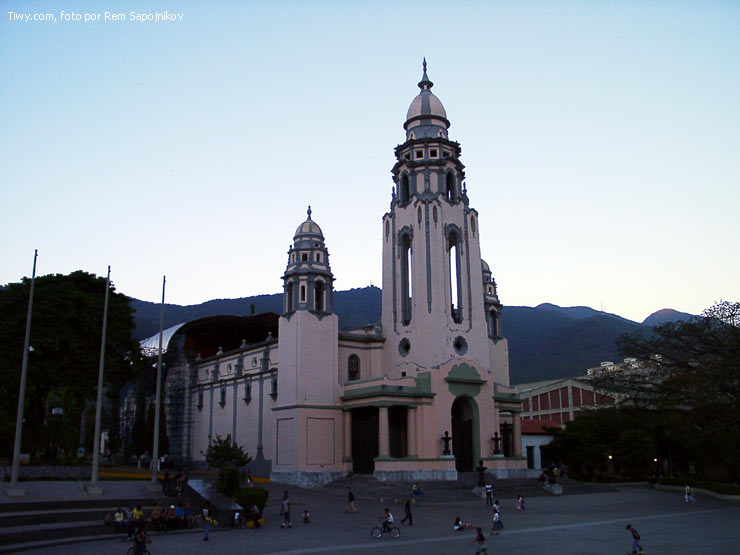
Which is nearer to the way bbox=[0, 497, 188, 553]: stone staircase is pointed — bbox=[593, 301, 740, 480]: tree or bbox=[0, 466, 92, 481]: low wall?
the tree

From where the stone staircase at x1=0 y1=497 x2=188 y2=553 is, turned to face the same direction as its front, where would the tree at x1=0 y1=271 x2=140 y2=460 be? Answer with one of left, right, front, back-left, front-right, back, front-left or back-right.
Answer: back-left

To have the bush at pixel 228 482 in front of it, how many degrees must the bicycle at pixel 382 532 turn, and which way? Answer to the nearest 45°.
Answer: approximately 45° to its right

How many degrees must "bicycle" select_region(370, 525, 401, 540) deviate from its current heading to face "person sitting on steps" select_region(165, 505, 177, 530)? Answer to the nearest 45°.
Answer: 0° — it already faces them

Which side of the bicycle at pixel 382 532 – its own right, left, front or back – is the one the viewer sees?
left

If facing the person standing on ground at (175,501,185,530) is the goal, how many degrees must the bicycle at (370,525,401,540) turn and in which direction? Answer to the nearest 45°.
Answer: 0° — it already faces them

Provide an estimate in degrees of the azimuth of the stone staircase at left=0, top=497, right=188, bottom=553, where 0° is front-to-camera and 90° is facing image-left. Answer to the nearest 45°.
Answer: approximately 315°

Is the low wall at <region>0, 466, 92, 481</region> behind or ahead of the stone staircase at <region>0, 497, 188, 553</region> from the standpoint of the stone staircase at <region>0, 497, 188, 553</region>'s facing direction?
behind

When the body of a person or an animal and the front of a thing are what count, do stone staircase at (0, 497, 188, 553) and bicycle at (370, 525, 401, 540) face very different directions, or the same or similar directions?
very different directions
